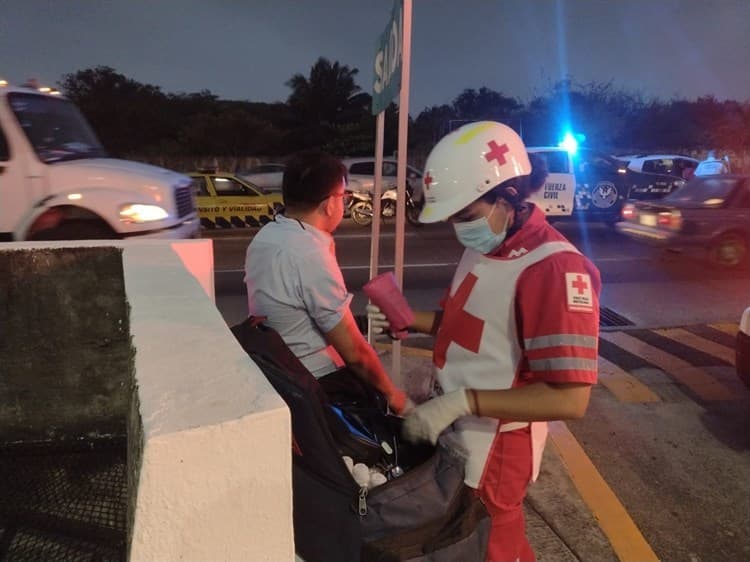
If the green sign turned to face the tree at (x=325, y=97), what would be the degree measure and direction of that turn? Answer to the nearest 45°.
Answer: approximately 90° to its right

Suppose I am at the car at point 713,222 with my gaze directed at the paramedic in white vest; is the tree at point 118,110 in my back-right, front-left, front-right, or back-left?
back-right

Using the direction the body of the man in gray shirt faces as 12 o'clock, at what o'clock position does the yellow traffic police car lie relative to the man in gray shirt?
The yellow traffic police car is roughly at 10 o'clock from the man in gray shirt.

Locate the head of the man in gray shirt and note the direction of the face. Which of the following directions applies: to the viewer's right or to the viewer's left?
to the viewer's right

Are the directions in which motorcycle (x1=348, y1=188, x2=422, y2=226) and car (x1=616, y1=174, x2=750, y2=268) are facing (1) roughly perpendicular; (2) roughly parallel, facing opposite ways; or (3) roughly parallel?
roughly parallel

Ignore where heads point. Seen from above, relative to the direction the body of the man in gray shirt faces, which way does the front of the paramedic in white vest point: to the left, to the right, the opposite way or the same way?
the opposite way

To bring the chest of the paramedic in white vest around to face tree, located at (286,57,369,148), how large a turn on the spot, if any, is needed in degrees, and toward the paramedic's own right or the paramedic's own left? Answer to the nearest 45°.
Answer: approximately 135° to the paramedic's own right

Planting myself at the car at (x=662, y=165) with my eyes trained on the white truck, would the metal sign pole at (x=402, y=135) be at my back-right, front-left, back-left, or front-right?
front-left

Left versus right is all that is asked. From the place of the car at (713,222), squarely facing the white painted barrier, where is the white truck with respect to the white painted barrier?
right

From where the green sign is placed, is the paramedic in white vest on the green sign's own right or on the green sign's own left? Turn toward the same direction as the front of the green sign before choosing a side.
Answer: on the green sign's own left

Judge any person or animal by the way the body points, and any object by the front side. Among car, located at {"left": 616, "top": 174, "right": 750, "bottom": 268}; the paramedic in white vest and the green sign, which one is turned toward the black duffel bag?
the paramedic in white vest

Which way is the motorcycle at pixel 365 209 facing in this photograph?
to the viewer's right

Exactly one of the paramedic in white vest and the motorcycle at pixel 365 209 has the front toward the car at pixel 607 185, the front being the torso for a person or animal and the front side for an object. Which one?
the motorcycle
